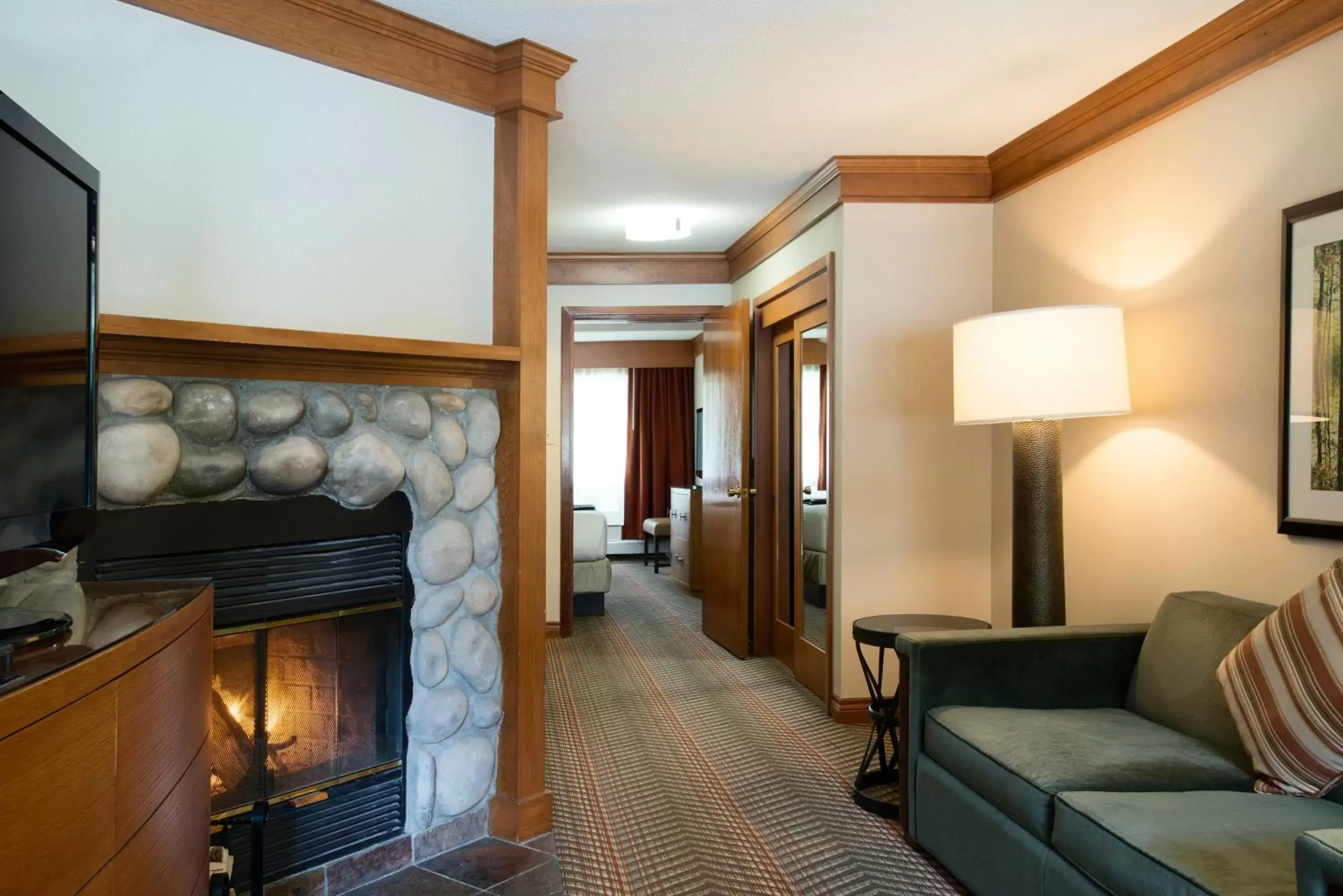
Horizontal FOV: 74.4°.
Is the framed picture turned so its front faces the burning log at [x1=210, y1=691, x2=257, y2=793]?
yes

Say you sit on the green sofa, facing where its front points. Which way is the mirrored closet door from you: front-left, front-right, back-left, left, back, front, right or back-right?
right

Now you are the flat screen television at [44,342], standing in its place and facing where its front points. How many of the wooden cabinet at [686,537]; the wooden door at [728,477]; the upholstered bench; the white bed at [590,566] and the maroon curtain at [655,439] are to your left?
5

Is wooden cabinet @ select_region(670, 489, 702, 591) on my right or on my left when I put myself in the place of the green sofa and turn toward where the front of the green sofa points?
on my right

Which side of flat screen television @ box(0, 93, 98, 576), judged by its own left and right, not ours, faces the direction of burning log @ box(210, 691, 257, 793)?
left

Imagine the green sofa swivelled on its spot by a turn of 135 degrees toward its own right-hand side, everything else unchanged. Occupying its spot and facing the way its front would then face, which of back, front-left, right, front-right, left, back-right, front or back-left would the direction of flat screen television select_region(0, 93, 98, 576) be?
back-left

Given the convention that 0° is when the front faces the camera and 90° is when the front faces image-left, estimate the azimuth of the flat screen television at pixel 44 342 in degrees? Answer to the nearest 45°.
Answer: approximately 315°

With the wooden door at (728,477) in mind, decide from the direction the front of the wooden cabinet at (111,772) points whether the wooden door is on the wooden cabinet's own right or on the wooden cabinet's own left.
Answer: on the wooden cabinet's own left

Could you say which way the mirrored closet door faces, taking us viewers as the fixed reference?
facing to the left of the viewer

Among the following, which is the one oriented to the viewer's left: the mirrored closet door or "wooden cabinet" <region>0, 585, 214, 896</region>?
the mirrored closet door

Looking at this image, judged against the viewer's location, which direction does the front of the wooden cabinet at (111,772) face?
facing the viewer and to the right of the viewer

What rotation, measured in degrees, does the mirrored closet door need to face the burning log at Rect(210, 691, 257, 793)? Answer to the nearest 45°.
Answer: approximately 45° to its left

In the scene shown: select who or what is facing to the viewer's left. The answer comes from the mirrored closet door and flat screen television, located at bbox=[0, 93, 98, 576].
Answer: the mirrored closet door

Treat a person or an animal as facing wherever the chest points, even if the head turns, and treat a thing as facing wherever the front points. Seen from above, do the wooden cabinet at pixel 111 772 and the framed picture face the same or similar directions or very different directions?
very different directions

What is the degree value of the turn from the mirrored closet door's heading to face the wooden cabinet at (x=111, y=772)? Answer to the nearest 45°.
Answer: approximately 90° to its left

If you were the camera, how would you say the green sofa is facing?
facing the viewer and to the left of the viewer

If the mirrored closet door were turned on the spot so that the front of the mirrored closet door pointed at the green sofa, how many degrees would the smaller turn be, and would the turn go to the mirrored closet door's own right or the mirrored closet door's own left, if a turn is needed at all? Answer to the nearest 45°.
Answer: approximately 90° to the mirrored closet door's own left
